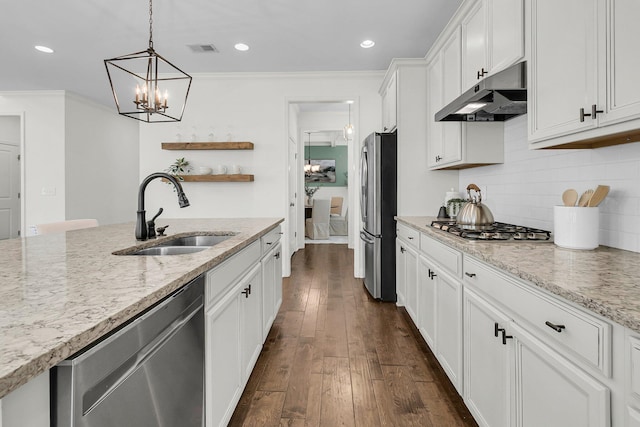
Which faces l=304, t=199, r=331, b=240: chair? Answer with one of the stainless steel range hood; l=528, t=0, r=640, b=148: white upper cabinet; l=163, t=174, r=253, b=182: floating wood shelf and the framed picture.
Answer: the framed picture

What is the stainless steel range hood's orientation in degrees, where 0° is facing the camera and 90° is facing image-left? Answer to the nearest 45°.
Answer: approximately 45°

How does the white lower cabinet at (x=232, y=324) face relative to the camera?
to the viewer's right

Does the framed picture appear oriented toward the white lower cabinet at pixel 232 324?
yes

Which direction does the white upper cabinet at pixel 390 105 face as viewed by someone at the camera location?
facing to the left of the viewer

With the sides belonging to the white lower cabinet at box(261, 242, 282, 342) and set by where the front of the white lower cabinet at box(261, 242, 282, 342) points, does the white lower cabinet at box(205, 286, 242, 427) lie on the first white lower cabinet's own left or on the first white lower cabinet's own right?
on the first white lower cabinet's own right

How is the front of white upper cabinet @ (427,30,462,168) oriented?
to the viewer's left

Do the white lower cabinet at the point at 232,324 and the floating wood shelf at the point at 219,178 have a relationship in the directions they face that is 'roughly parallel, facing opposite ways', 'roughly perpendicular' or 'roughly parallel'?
roughly perpendicular

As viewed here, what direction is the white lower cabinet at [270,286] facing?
to the viewer's right

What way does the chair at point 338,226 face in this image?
to the viewer's left
